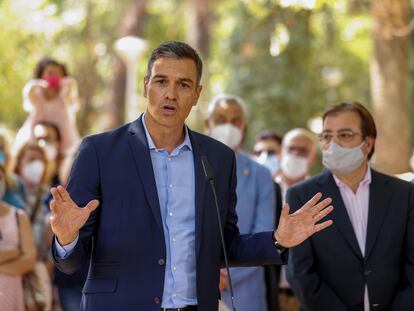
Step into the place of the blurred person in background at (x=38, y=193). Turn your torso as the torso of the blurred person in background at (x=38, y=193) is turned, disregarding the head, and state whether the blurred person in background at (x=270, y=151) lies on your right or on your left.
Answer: on your left

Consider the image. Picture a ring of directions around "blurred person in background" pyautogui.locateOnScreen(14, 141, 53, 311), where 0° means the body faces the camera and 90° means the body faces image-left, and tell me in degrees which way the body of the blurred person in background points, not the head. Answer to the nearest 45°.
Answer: approximately 0°

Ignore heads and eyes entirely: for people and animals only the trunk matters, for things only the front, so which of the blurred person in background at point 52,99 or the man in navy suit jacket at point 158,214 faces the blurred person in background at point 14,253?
the blurred person in background at point 52,99

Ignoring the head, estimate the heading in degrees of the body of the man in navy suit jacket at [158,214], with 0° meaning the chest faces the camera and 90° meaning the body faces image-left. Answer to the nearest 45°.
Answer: approximately 0°

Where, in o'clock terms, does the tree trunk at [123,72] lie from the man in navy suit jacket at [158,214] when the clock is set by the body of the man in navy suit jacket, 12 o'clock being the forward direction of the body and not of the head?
The tree trunk is roughly at 6 o'clock from the man in navy suit jacket.

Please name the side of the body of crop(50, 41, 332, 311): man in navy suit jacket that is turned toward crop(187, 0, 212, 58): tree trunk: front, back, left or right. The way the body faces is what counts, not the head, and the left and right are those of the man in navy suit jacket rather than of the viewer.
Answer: back

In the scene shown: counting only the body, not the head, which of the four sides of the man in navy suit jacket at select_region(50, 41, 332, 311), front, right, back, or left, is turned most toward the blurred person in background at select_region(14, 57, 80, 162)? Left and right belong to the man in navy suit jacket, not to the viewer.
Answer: back
